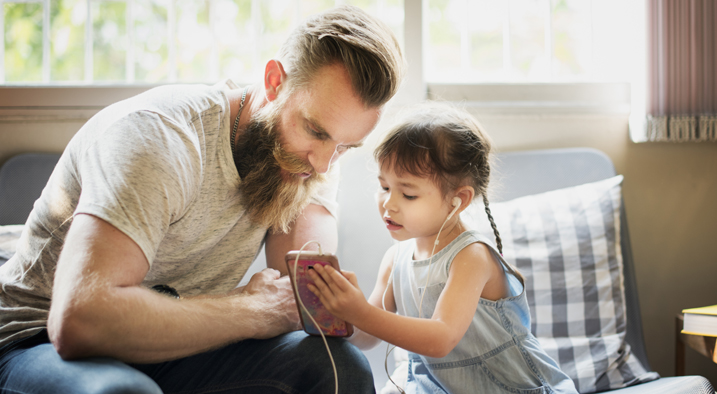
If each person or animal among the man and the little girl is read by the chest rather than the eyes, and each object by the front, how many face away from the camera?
0

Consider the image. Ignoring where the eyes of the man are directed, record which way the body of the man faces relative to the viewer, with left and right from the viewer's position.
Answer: facing the viewer and to the right of the viewer

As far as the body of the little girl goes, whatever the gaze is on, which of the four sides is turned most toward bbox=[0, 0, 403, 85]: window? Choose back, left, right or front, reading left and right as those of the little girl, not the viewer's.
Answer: right

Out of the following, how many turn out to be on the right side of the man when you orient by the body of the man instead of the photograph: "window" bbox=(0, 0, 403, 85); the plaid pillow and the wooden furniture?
0

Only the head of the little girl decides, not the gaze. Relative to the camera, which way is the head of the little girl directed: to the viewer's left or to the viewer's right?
to the viewer's left

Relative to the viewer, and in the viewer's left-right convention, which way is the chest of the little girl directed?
facing the viewer and to the left of the viewer
